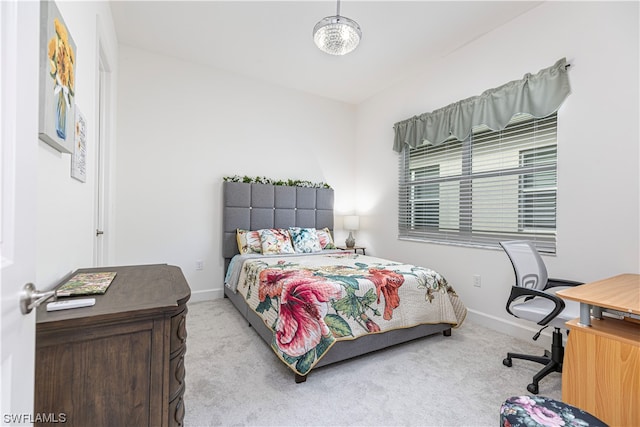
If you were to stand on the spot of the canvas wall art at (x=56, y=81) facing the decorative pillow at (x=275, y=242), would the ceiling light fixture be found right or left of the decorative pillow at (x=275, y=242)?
right

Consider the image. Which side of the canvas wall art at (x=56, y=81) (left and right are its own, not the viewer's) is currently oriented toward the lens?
right

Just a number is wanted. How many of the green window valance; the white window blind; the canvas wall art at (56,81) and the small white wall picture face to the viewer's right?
2

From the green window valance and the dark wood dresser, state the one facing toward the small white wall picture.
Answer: the green window valance

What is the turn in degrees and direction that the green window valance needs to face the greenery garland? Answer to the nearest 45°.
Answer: approximately 45° to its right

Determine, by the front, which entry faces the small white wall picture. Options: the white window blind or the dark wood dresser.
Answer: the white window blind

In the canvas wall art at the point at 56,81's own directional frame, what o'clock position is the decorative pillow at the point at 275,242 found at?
The decorative pillow is roughly at 11 o'clock from the canvas wall art.

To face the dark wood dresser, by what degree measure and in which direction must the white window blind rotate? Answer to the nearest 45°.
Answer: approximately 45° to its left

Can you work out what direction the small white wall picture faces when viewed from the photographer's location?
facing to the right of the viewer

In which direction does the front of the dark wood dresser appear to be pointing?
to the viewer's right

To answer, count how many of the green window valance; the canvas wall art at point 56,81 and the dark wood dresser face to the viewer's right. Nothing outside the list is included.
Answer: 2

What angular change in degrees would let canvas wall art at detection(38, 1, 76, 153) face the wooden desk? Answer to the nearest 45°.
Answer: approximately 45° to its right
